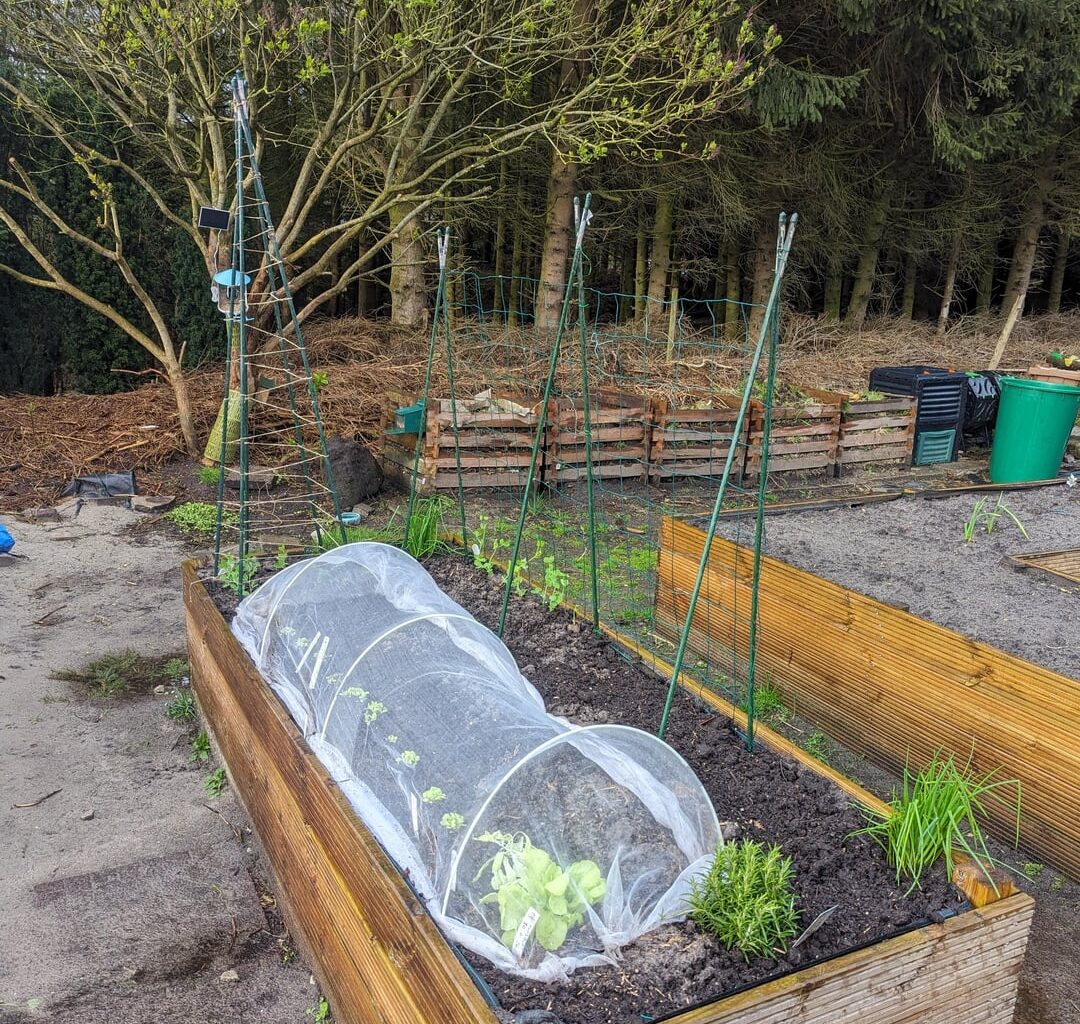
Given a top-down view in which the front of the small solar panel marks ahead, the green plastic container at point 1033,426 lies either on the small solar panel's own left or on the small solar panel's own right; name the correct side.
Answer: on the small solar panel's own left

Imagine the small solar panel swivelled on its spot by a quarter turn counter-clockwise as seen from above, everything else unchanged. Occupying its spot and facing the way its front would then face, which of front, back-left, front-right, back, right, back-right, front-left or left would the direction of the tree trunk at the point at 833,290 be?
front-left

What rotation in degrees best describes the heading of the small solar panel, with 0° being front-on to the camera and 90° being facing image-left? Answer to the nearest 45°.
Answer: approximately 0°

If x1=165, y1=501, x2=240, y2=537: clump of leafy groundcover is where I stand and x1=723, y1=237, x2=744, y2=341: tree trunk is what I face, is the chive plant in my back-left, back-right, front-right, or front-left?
back-right

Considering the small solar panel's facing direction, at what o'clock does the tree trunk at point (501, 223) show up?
The tree trunk is roughly at 7 o'clock from the small solar panel.

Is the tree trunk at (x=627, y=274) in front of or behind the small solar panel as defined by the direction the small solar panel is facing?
behind

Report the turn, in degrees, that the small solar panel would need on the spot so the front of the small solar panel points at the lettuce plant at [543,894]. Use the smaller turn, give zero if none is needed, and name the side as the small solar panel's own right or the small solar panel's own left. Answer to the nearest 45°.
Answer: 0° — it already faces it

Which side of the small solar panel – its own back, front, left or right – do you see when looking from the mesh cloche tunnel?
front

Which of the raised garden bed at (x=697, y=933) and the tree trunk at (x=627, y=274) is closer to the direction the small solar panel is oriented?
the raised garden bed

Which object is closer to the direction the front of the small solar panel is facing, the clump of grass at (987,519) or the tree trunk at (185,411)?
the clump of grass

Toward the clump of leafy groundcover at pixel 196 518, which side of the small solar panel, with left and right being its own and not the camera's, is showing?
front

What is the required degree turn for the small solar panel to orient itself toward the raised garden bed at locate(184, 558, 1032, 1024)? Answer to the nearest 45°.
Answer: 0° — it already faces it

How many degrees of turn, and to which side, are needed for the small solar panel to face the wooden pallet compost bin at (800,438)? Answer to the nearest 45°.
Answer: approximately 135° to its left

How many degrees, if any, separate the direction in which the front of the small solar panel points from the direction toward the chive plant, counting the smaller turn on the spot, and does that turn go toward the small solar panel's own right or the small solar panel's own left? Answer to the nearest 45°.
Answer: approximately 45° to the small solar panel's own left
